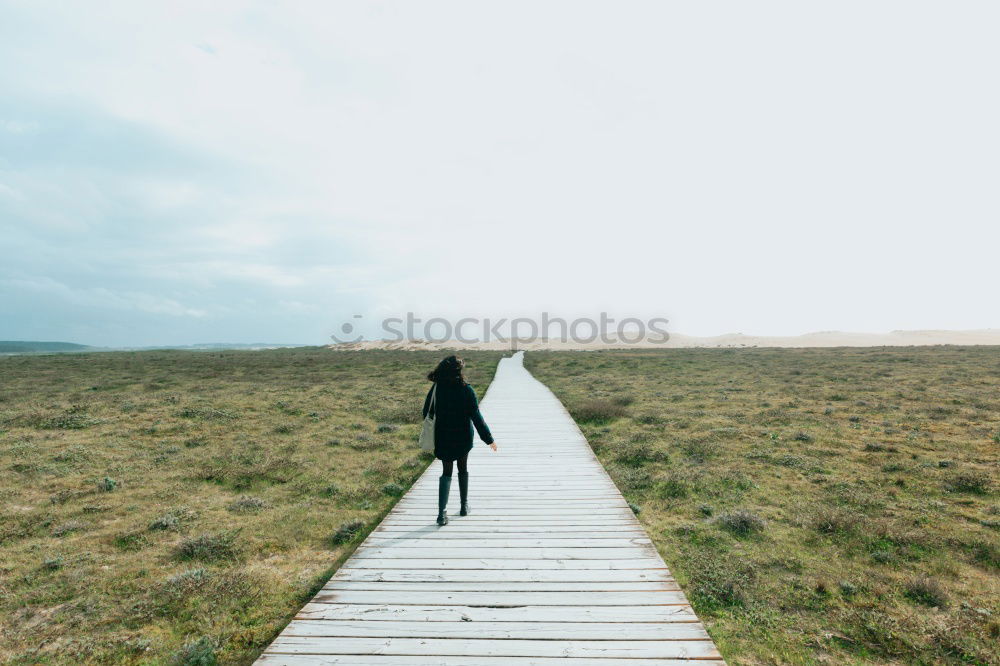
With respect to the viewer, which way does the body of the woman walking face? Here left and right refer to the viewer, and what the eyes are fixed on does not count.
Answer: facing away from the viewer
